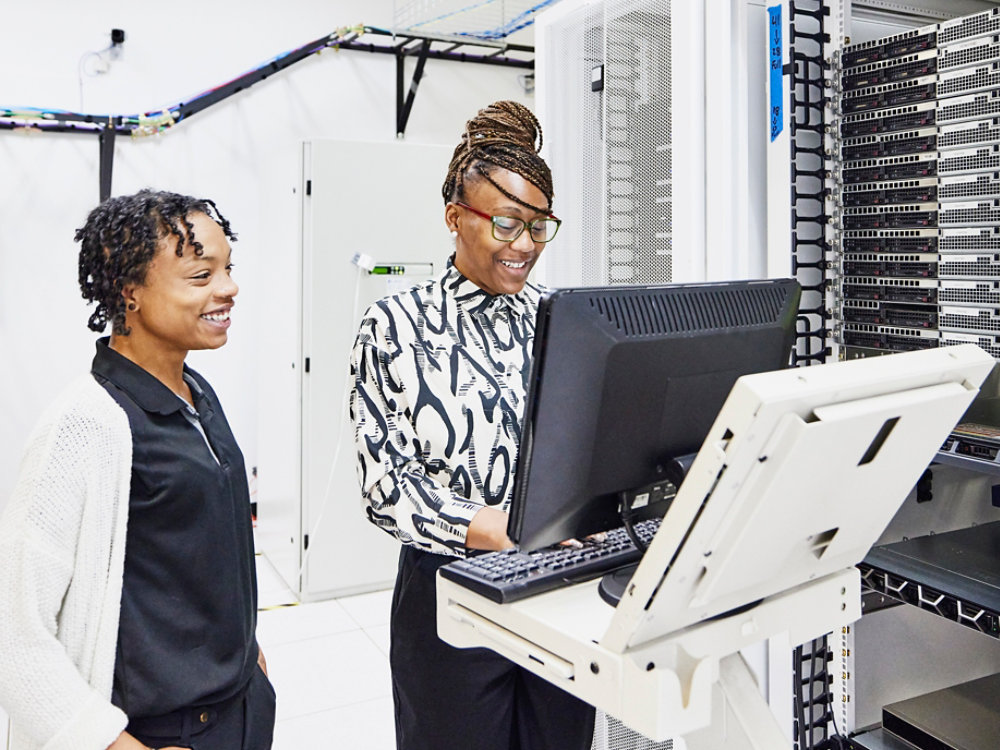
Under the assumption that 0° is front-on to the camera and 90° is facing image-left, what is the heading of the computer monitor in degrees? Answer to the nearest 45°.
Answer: approximately 135°

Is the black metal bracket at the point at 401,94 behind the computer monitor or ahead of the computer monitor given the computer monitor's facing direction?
ahead

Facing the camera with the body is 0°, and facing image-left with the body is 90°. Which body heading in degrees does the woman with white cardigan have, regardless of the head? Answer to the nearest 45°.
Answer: approximately 315°

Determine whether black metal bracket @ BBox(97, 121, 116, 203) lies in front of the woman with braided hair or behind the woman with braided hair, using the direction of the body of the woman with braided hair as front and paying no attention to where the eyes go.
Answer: behind

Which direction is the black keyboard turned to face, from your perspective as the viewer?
facing away from the viewer and to the left of the viewer

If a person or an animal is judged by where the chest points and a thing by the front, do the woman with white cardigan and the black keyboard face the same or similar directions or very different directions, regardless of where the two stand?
very different directions

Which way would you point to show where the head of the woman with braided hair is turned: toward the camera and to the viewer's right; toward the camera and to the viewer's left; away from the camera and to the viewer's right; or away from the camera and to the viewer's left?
toward the camera and to the viewer's right

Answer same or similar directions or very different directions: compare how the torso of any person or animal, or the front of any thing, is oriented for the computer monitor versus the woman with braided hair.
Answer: very different directions
